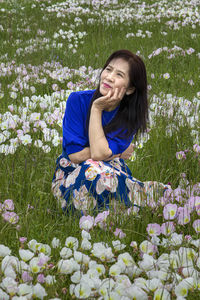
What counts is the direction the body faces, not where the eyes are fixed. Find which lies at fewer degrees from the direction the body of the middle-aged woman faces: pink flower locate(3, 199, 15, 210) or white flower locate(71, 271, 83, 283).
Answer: the white flower

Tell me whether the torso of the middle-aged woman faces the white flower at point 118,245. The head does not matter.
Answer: yes

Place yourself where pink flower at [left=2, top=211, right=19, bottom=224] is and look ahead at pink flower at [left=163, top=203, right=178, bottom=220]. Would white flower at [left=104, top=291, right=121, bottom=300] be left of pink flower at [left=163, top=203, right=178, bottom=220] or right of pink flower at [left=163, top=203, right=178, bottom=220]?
right

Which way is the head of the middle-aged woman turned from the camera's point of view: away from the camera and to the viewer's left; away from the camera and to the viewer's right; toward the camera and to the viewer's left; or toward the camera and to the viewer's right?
toward the camera and to the viewer's left

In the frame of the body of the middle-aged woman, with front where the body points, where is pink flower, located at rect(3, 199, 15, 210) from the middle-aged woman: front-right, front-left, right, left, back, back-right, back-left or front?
front-right

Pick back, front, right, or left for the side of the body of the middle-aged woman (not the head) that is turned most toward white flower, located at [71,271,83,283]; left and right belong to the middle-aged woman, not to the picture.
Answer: front

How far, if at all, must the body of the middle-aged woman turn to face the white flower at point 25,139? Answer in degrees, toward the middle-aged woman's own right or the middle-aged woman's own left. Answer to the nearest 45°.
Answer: approximately 135° to the middle-aged woman's own right

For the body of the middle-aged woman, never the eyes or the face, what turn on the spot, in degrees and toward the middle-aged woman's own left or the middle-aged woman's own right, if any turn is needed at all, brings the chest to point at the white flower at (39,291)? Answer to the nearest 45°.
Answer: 0° — they already face it

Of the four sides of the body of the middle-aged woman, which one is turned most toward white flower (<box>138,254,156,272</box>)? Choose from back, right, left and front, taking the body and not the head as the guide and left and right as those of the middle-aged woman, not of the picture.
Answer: front

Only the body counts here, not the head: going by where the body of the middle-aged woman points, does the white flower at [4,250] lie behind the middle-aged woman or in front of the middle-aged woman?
in front

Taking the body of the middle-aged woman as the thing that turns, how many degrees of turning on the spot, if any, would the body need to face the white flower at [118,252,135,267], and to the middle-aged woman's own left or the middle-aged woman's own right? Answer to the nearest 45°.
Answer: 0° — they already face it

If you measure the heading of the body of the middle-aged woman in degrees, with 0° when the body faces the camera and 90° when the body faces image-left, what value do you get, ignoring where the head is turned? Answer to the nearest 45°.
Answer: approximately 0°
